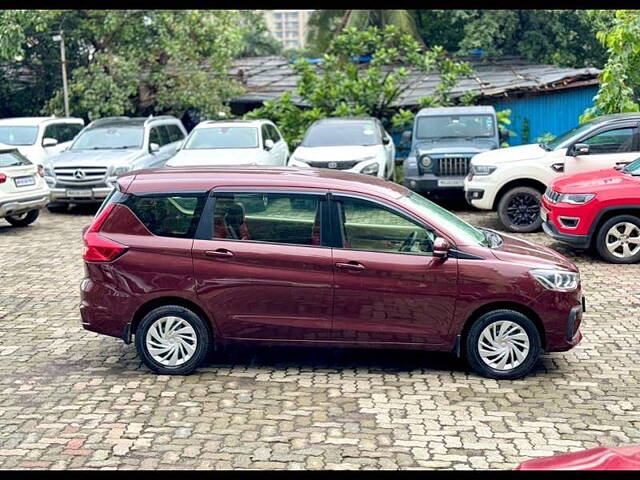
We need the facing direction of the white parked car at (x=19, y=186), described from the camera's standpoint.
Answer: facing away from the viewer and to the left of the viewer

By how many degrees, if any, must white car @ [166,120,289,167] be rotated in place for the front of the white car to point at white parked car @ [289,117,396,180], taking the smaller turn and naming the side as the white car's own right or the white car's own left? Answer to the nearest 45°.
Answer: approximately 135° to the white car's own left

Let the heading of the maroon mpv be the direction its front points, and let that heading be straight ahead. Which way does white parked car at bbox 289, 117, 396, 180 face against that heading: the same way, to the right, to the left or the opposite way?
to the right

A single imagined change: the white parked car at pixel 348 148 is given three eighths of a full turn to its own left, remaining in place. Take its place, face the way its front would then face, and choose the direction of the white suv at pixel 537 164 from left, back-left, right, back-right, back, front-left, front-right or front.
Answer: right

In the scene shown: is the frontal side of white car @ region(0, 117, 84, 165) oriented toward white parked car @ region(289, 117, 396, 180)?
no

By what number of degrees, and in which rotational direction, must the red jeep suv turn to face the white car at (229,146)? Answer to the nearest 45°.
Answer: approximately 90° to its right

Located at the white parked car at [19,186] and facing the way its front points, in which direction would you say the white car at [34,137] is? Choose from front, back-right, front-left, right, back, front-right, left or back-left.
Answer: front-right

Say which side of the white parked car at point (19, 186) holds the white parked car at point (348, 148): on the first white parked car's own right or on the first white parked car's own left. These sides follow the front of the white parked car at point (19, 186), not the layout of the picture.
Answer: on the first white parked car's own right

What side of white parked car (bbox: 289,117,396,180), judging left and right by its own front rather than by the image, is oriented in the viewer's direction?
front

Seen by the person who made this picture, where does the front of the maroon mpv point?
facing to the right of the viewer

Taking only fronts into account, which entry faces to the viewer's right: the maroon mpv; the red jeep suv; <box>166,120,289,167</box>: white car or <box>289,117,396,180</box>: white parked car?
the maroon mpv

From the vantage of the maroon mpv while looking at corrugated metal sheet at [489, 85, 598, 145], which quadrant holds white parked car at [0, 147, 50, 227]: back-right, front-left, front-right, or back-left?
front-left

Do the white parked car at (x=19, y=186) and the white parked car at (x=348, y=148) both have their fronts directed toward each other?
no

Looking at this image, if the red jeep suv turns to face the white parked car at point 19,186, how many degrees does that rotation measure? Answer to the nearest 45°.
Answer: approximately 45° to its right

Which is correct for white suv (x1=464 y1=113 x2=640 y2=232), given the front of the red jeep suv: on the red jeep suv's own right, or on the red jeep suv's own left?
on the red jeep suv's own right

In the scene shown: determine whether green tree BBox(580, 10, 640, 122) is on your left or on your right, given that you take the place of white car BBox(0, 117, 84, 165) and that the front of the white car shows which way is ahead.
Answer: on your left

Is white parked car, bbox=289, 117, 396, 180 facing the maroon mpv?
yes

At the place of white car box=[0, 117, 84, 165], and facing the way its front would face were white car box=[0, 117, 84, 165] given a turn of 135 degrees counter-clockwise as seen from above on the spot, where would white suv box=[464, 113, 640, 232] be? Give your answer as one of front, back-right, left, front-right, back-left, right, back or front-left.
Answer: front-right

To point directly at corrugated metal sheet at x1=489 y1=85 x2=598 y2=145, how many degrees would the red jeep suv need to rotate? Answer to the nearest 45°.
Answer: approximately 135° to its right

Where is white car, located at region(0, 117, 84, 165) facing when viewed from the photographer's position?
facing the viewer and to the left of the viewer

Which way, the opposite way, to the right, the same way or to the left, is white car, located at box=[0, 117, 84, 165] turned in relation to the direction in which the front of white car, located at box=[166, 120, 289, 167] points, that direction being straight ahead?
the same way

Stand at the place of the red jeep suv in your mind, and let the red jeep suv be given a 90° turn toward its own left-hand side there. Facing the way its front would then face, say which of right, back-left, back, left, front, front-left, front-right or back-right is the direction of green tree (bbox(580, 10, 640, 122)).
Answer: back-left

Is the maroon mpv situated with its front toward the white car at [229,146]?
no

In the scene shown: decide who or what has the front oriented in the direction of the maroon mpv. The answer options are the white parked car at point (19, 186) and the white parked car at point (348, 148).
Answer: the white parked car at point (348, 148)

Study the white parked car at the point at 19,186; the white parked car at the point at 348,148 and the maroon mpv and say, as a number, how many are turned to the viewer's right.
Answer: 1
